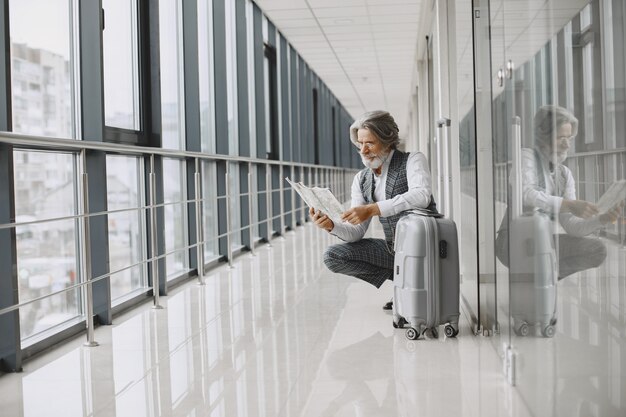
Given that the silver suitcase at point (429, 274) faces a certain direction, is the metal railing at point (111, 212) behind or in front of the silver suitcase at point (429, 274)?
in front

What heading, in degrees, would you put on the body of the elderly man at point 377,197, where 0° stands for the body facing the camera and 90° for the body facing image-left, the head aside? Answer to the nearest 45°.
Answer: approximately 45°

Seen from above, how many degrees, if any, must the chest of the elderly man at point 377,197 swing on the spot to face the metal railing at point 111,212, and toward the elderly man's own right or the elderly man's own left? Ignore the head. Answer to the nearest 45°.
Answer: approximately 45° to the elderly man's own right
